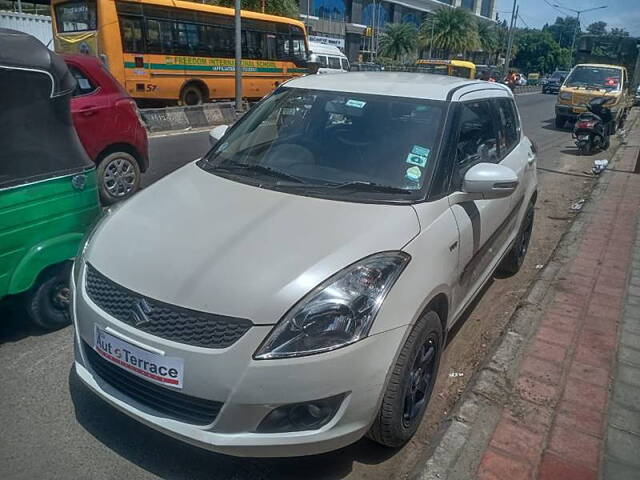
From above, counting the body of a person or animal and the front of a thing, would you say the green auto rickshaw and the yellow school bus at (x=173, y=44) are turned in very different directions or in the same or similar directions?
very different directions

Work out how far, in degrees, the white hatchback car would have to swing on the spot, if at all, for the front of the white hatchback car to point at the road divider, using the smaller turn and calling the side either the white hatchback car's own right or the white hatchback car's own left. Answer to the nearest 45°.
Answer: approximately 135° to the white hatchback car's own right

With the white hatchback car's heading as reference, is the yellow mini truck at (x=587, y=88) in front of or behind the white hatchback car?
behind

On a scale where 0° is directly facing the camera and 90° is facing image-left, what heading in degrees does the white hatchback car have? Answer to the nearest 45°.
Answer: approximately 45°

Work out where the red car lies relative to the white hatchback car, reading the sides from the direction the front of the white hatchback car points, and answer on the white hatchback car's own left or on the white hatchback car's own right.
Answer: on the white hatchback car's own right
